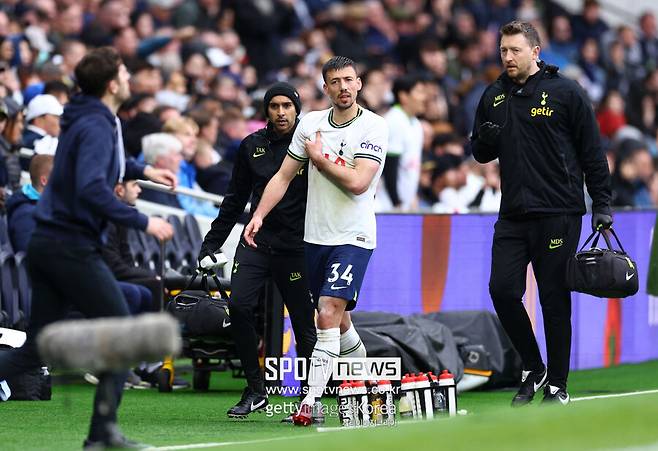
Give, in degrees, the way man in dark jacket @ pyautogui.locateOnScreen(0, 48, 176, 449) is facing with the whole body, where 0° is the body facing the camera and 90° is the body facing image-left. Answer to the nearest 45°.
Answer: approximately 270°

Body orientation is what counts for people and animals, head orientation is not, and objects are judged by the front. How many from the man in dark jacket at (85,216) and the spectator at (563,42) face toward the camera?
1

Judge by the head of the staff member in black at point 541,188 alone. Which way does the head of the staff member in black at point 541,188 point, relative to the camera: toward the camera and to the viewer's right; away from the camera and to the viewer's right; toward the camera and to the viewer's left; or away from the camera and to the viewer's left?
toward the camera and to the viewer's left

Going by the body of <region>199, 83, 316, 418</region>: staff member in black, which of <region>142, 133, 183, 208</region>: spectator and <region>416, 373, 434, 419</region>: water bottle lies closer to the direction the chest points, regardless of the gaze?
the water bottle

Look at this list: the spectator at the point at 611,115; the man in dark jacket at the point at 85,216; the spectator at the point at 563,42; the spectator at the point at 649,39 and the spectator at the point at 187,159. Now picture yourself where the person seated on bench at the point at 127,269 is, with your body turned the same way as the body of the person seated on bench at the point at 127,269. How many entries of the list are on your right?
1

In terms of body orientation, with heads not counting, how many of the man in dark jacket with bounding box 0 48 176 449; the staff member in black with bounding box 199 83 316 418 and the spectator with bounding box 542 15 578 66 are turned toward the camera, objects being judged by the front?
2

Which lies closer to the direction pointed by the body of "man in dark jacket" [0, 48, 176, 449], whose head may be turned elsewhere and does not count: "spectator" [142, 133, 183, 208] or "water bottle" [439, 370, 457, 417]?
the water bottle

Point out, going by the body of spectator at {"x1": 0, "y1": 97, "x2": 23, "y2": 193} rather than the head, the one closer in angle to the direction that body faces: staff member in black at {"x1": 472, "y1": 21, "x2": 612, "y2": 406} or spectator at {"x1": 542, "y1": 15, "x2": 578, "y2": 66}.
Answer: the staff member in black

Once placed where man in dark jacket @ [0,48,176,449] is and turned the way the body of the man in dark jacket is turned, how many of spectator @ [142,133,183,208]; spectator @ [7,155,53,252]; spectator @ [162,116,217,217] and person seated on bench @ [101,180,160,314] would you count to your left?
4
